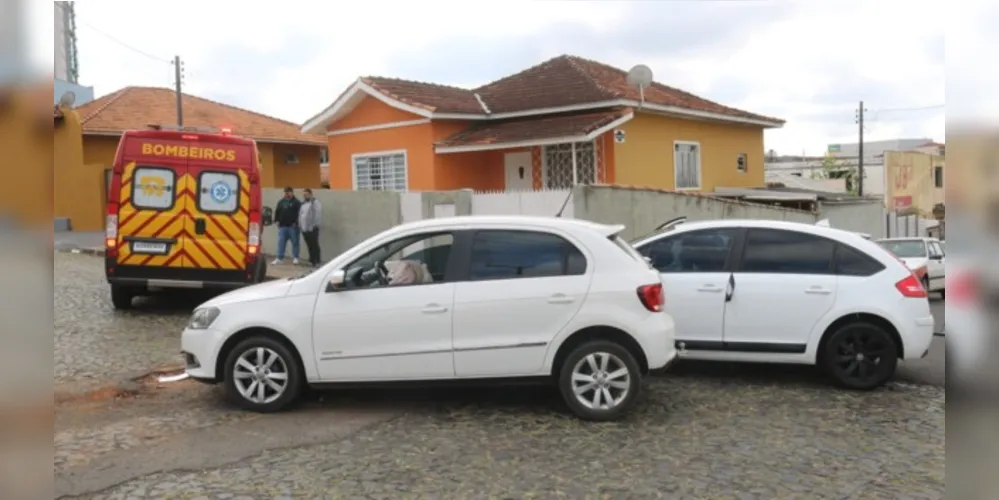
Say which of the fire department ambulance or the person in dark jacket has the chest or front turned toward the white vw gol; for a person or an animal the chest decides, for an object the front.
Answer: the person in dark jacket

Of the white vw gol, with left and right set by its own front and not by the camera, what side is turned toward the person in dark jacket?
right

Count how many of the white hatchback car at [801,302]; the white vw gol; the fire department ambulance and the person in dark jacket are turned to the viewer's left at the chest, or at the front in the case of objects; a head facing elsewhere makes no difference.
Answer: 2

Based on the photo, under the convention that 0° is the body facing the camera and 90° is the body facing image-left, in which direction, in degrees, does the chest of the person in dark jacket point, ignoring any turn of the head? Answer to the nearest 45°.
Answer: approximately 0°

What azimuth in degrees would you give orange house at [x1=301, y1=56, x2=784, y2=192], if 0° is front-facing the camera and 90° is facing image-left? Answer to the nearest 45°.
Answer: approximately 45°

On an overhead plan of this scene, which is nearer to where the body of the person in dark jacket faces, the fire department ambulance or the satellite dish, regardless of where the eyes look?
the fire department ambulance

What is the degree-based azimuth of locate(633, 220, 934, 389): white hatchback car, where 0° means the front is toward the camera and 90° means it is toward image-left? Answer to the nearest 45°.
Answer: approximately 90°

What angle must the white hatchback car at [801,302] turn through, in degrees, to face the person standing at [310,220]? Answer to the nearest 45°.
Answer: approximately 45° to its right

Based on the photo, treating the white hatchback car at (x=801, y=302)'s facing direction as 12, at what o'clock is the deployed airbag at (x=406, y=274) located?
The deployed airbag is roughly at 11 o'clock from the white hatchback car.

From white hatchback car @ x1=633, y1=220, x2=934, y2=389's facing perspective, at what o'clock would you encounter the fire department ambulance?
The fire department ambulance is roughly at 12 o'clock from the white hatchback car.

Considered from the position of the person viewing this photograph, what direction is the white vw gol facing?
facing to the left of the viewer

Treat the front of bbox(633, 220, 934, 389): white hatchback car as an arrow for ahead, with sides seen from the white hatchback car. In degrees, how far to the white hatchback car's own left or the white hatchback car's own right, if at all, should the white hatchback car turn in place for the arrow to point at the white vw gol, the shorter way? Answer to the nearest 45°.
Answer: approximately 45° to the white hatchback car's own left

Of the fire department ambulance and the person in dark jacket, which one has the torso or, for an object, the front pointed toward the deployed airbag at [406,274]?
the person in dark jacket

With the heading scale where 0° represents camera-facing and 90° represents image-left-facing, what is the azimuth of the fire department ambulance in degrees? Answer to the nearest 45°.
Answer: approximately 180°
